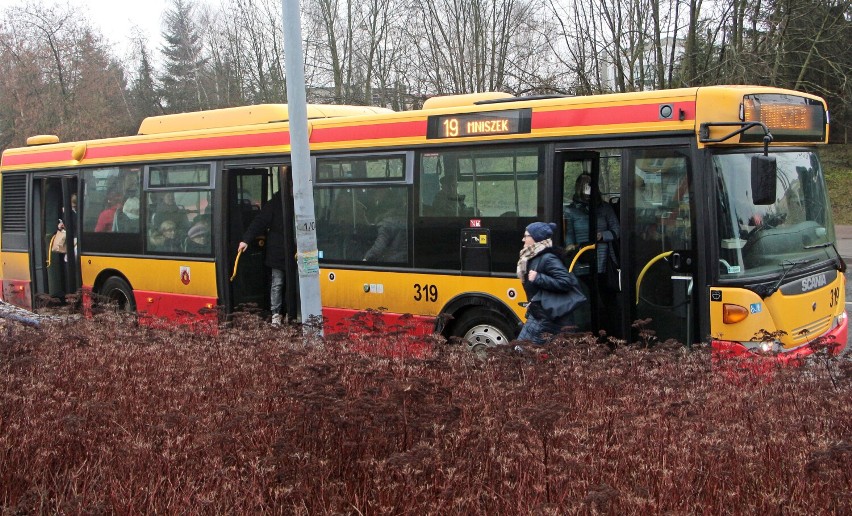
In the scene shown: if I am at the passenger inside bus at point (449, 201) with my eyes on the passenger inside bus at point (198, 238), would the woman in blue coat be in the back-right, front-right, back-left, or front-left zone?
back-left

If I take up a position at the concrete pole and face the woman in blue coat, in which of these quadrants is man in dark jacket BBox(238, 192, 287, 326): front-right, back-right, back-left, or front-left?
back-left

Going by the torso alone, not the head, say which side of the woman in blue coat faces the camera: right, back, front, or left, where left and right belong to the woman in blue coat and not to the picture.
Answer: left

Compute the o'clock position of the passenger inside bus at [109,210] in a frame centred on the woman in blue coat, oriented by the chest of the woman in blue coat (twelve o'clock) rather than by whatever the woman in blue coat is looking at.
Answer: The passenger inside bus is roughly at 1 o'clock from the woman in blue coat.

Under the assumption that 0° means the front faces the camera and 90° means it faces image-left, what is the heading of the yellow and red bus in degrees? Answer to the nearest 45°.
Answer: approximately 315°
